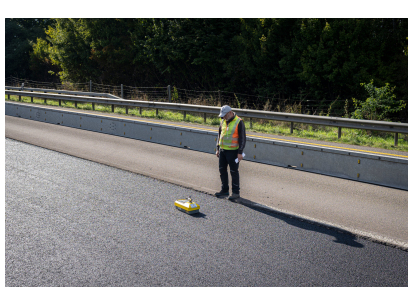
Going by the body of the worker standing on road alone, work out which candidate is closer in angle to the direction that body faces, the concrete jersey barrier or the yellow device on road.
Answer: the yellow device on road

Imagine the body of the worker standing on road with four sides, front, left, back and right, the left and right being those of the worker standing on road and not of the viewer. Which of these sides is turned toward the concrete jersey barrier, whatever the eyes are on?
back

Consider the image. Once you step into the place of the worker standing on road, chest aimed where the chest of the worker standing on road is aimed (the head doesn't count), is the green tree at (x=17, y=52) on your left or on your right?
on your right

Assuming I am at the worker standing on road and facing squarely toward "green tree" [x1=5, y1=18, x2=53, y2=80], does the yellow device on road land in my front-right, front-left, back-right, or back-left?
back-left

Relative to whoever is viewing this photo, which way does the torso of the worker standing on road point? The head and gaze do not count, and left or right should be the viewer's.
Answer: facing the viewer and to the left of the viewer

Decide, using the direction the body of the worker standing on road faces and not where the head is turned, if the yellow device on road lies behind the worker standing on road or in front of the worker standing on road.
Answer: in front

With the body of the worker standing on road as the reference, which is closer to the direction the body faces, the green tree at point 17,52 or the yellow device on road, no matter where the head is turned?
the yellow device on road
